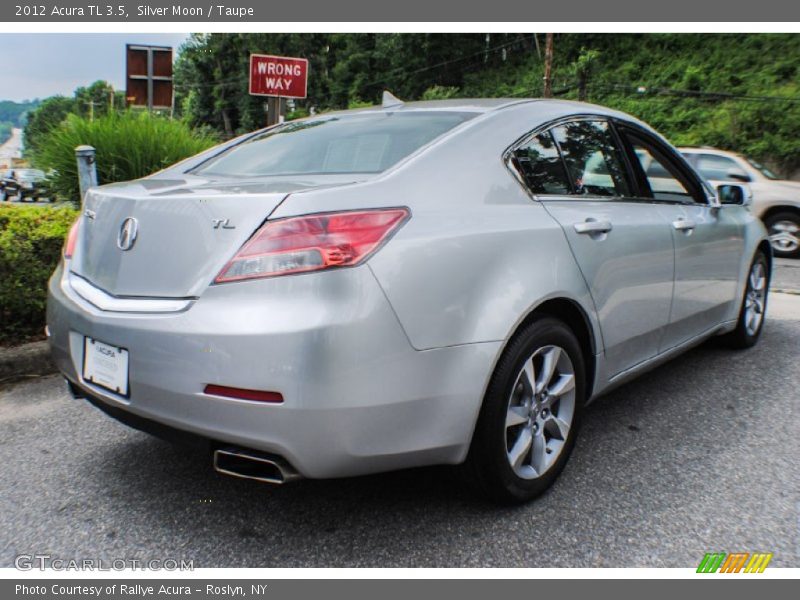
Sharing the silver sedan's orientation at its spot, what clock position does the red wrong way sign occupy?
The red wrong way sign is roughly at 10 o'clock from the silver sedan.

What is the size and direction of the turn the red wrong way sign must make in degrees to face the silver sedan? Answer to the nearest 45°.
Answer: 0° — it already faces it

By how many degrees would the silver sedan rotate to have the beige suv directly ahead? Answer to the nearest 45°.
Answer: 0° — it already faces it

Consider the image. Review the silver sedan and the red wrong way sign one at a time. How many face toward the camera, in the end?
1

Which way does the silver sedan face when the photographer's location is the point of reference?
facing away from the viewer and to the right of the viewer

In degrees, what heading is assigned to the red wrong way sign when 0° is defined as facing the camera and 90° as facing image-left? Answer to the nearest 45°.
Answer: approximately 0°

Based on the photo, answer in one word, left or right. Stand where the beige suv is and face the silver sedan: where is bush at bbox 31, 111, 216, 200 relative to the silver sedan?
right
